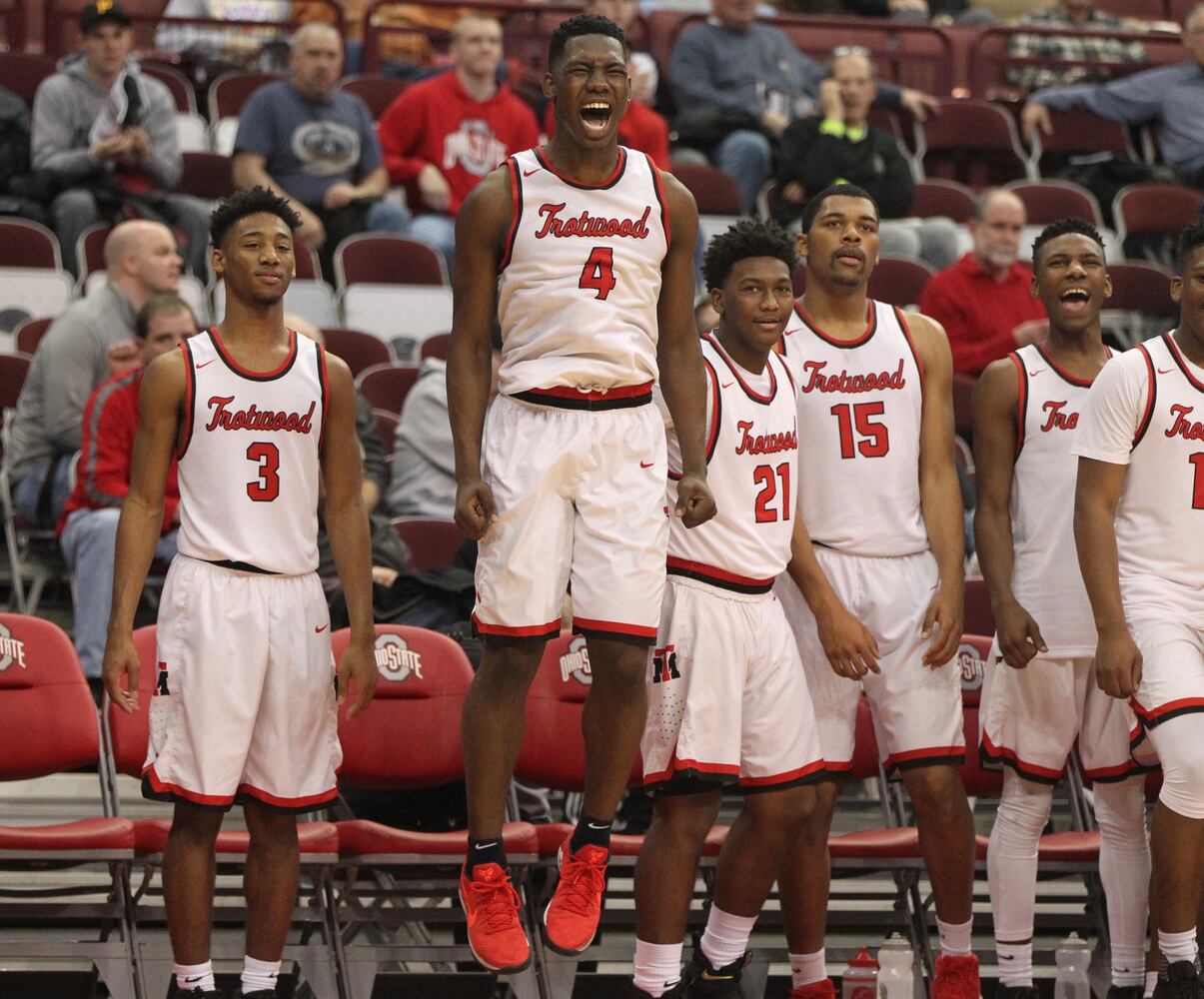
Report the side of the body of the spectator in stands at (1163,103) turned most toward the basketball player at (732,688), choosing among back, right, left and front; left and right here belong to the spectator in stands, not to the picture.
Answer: front

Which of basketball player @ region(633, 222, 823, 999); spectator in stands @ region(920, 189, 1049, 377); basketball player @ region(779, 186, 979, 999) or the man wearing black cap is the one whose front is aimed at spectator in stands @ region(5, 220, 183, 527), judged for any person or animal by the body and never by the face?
the man wearing black cap

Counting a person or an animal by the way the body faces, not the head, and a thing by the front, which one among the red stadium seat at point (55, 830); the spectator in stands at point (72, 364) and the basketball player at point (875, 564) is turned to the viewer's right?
the spectator in stands

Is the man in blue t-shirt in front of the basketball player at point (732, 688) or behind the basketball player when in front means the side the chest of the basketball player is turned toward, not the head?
behind

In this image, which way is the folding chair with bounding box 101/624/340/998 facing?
toward the camera

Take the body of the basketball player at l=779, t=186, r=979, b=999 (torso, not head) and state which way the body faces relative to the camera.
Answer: toward the camera

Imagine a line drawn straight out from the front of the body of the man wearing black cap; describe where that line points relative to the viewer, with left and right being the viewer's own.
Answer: facing the viewer

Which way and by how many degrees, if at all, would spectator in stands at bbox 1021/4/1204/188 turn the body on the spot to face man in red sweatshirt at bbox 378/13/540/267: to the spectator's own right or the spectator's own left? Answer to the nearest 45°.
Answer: approximately 45° to the spectator's own right

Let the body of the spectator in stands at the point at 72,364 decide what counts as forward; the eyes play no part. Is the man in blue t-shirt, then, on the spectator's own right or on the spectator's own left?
on the spectator's own left

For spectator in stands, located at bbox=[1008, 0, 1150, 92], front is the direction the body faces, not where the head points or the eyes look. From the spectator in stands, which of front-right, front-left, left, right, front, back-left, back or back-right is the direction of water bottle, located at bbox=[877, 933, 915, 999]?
front

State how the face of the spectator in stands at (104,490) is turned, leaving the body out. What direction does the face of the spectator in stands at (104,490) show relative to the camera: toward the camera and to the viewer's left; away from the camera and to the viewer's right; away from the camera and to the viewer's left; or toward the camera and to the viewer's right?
toward the camera and to the viewer's right

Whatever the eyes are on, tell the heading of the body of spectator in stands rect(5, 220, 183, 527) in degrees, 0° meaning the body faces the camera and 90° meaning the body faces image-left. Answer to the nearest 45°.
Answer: approximately 270°
